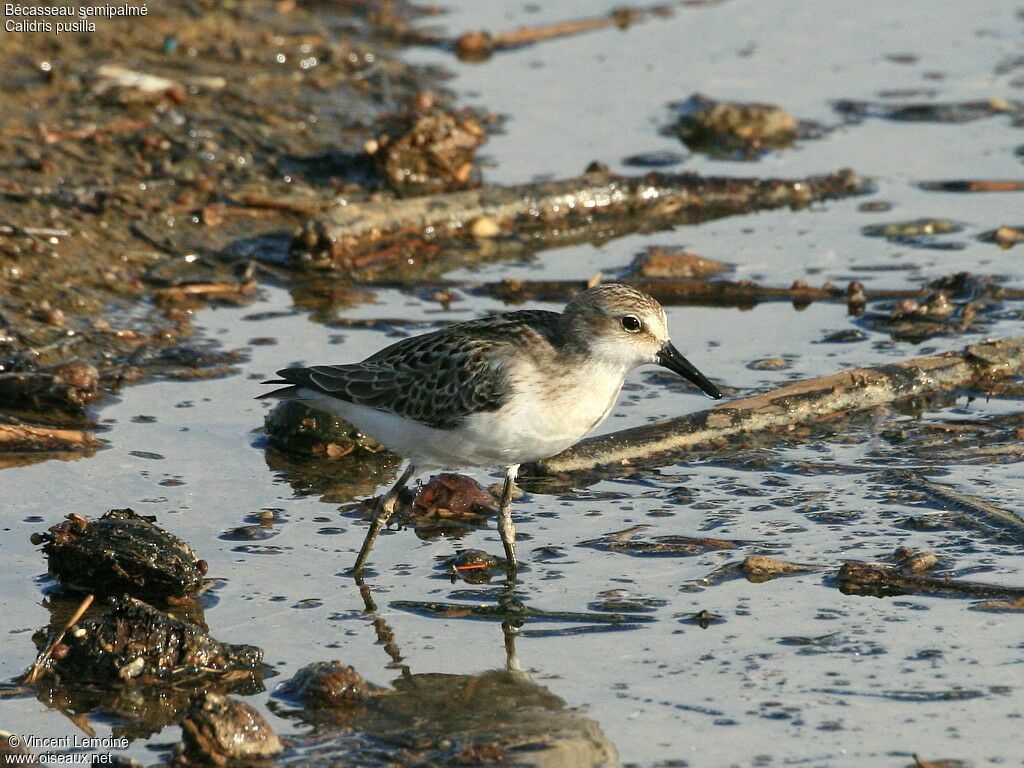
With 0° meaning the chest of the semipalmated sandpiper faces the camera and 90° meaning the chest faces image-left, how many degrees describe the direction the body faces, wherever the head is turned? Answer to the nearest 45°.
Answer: approximately 270°

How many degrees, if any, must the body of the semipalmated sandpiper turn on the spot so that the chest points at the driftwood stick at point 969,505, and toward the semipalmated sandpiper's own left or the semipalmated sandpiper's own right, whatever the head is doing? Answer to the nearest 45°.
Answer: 0° — it already faces it

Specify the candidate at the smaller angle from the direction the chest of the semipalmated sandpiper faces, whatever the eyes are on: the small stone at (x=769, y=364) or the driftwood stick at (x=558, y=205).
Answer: the small stone

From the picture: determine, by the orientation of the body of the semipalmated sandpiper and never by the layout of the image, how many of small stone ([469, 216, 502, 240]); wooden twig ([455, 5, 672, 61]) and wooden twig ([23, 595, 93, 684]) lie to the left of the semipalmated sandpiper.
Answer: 2

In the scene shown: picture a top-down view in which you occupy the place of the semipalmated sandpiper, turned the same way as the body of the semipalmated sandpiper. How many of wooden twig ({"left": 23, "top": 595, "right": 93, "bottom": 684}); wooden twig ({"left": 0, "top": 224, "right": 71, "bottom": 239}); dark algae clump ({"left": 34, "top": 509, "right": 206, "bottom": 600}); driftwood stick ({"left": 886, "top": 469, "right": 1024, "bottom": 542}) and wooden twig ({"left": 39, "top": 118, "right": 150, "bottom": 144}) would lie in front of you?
1

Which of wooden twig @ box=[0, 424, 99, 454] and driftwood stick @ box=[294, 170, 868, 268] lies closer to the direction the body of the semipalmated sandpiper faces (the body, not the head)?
the driftwood stick

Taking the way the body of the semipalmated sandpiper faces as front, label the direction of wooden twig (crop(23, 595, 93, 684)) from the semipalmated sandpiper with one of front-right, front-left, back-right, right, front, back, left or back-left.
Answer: back-right

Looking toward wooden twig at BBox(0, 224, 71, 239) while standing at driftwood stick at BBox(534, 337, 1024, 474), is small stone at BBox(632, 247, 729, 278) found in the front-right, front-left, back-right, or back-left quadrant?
front-right

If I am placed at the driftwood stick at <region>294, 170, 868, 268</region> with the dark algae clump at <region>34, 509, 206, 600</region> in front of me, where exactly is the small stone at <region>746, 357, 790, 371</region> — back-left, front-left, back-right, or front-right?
front-left

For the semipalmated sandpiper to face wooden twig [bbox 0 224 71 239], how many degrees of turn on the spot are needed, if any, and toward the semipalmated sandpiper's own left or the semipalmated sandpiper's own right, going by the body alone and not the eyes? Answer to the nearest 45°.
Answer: approximately 135° to the semipalmated sandpiper's own left

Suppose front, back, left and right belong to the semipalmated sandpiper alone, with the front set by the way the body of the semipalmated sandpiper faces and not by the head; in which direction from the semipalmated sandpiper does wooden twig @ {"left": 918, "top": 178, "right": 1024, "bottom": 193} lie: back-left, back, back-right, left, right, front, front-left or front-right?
front-left

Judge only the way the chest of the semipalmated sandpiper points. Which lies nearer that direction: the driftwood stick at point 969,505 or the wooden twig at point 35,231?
the driftwood stick

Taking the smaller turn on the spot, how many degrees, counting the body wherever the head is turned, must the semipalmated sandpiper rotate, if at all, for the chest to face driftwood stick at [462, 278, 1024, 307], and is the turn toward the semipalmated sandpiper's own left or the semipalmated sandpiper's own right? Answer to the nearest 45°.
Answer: approximately 45° to the semipalmated sandpiper's own left

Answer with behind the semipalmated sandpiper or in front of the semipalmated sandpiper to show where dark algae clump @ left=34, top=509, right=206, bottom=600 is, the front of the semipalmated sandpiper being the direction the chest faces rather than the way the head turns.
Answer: behind

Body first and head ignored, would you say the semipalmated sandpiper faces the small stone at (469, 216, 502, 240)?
no

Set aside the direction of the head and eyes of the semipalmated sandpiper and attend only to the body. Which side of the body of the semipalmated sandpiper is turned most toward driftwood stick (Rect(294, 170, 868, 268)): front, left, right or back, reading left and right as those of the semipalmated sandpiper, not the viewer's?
left

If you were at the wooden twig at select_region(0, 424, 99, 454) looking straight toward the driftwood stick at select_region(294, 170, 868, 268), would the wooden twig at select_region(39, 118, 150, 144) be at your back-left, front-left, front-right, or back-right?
front-left

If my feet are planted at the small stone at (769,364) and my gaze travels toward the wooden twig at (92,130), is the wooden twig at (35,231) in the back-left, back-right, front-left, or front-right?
front-left

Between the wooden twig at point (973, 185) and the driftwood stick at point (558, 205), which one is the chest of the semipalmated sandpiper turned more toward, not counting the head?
the wooden twig
